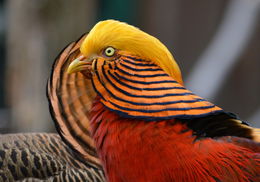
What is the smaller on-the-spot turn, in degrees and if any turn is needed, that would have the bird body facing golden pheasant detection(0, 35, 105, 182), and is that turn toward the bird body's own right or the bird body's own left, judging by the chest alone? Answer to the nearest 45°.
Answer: approximately 45° to the bird body's own right

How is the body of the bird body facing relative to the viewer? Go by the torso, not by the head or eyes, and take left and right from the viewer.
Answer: facing to the left of the viewer
